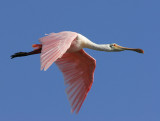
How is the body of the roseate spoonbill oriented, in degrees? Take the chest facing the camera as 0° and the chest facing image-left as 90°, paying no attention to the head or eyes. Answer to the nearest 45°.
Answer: approximately 270°
